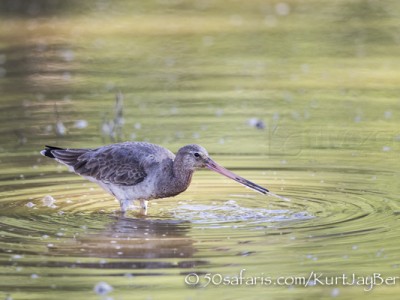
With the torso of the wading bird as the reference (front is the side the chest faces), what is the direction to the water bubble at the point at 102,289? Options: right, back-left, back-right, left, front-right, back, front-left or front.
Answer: right

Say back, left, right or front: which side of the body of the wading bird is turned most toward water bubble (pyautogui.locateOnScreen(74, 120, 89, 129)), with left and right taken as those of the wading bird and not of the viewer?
left

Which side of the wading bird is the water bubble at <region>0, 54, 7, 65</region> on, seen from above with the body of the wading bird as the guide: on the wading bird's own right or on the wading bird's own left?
on the wading bird's own left

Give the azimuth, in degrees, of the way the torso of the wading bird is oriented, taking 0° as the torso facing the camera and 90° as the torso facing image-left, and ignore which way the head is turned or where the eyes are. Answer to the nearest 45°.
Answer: approximately 270°

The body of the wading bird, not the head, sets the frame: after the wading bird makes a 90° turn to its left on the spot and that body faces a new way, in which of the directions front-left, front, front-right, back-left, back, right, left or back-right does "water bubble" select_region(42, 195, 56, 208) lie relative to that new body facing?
left

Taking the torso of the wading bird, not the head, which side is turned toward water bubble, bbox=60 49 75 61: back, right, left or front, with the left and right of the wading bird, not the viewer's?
left

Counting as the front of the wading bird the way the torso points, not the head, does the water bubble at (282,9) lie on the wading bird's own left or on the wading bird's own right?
on the wading bird's own left

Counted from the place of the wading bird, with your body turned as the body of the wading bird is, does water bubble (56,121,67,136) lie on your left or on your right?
on your left

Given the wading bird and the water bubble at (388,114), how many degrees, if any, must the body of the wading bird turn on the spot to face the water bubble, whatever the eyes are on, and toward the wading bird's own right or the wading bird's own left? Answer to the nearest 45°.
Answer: approximately 45° to the wading bird's own left

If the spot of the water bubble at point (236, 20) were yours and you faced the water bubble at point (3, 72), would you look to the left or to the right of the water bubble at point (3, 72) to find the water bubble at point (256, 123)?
left

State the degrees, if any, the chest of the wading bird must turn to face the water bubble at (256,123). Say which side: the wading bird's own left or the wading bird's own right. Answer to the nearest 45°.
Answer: approximately 45° to the wading bird's own left
